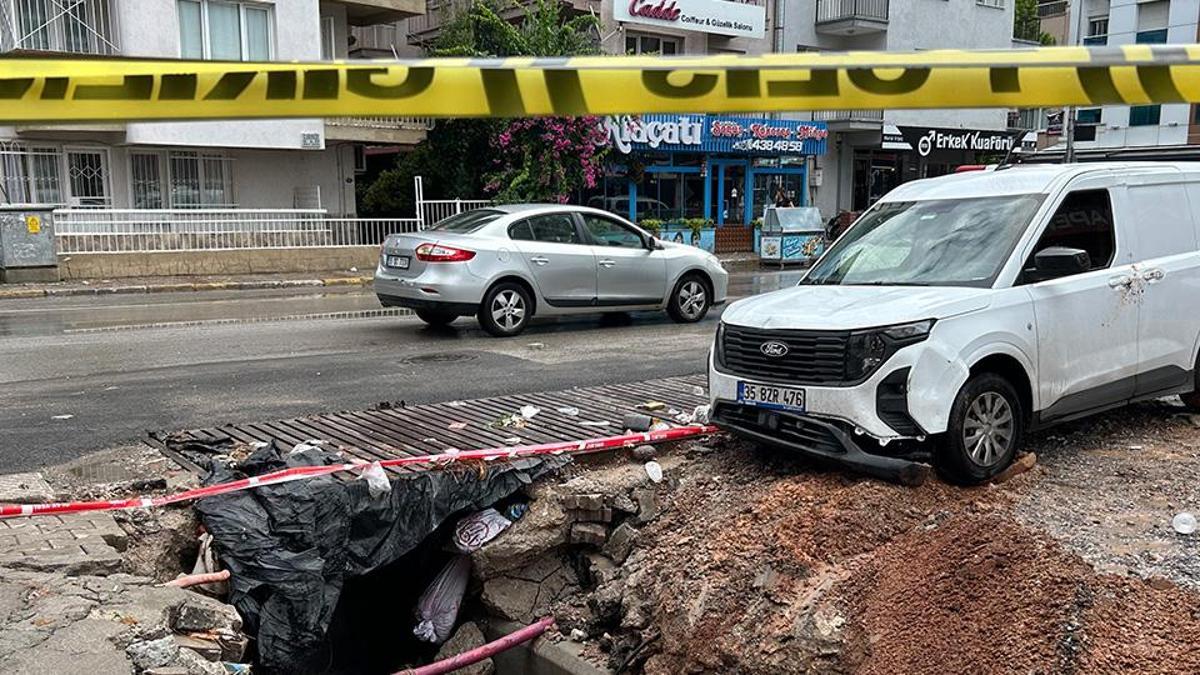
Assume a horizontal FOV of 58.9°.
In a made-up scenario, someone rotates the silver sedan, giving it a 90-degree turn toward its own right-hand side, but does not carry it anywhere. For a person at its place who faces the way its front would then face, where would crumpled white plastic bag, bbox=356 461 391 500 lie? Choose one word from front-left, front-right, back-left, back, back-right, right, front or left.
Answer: front-right

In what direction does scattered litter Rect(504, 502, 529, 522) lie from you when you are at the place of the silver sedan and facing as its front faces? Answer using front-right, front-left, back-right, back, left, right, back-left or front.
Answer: back-right

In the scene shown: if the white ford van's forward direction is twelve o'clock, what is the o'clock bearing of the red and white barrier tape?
The red and white barrier tape is roughly at 1 o'clock from the white ford van.

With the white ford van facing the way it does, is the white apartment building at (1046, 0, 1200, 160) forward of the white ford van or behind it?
behind

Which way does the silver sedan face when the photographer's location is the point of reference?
facing away from the viewer and to the right of the viewer

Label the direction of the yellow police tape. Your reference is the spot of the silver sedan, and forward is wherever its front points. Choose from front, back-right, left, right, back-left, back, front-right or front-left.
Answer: back-right

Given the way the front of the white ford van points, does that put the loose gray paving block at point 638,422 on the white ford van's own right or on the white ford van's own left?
on the white ford van's own right

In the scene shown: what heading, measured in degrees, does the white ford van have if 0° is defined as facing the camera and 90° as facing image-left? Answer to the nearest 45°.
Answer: approximately 45°

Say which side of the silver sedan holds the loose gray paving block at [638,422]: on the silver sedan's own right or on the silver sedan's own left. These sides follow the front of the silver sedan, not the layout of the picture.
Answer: on the silver sedan's own right

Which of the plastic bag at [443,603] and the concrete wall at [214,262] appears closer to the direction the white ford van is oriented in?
the plastic bag

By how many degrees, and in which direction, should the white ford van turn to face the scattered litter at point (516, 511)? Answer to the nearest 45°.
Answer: approximately 45° to its right

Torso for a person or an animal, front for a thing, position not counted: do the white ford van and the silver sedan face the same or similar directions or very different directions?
very different directions

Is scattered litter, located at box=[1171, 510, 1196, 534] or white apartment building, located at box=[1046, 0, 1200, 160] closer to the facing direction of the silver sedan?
the white apartment building

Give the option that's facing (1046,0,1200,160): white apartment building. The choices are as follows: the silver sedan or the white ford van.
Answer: the silver sedan

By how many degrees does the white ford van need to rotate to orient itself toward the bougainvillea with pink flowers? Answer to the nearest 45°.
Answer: approximately 90° to its right

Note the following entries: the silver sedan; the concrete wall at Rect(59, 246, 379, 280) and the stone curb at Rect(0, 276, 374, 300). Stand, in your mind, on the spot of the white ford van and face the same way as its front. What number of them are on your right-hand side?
3
